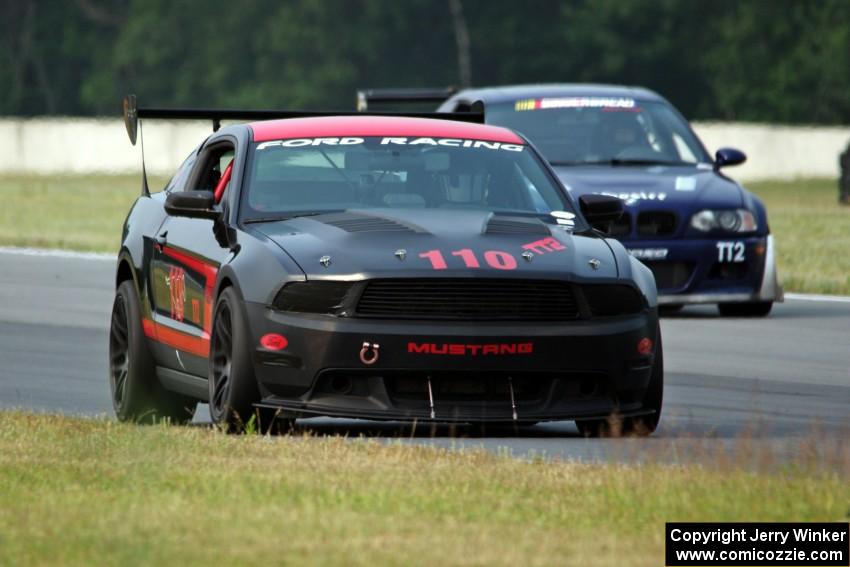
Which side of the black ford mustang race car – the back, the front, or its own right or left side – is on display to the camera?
front

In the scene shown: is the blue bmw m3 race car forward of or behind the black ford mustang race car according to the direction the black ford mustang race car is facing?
behind
